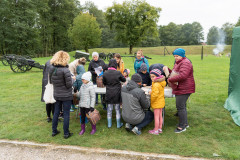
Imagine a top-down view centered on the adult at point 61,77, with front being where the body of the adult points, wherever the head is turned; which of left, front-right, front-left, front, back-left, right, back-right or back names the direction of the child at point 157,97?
front-right

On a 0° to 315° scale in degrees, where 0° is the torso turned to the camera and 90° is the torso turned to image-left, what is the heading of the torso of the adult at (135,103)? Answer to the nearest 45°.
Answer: approximately 225°

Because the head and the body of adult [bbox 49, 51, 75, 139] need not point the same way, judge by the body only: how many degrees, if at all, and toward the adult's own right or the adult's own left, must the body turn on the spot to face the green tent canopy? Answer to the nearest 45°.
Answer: approximately 45° to the adult's own right

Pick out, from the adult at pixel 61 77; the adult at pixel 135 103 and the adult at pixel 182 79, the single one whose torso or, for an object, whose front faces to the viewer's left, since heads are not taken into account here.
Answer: the adult at pixel 182 79

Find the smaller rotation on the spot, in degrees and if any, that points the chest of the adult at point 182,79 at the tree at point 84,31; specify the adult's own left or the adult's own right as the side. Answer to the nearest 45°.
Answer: approximately 45° to the adult's own right

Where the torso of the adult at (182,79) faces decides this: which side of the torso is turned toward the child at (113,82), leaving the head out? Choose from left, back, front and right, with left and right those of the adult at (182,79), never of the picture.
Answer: front

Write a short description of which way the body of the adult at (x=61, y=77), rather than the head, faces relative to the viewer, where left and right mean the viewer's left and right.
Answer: facing away from the viewer and to the right of the viewer

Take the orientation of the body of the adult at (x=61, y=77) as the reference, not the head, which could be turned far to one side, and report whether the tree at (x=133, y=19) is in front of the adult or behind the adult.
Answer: in front

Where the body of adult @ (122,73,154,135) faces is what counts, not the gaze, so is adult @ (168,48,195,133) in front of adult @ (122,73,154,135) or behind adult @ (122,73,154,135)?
in front

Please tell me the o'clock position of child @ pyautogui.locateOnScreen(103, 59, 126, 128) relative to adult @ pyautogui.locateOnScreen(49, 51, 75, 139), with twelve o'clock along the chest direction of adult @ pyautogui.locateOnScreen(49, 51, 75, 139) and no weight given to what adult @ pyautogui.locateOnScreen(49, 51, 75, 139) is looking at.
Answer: child @ pyautogui.locateOnScreen(103, 59, 126, 128) is roughly at 1 o'clock from adult @ pyautogui.locateOnScreen(49, 51, 75, 139).

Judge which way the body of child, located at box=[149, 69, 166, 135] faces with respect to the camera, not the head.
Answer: to the viewer's left

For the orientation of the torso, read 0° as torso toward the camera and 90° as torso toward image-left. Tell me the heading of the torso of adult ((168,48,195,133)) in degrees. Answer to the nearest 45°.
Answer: approximately 90°

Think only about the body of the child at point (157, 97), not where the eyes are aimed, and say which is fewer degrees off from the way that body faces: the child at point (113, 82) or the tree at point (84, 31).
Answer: the child at point (113, 82)

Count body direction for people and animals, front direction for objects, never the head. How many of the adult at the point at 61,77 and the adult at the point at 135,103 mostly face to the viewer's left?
0
